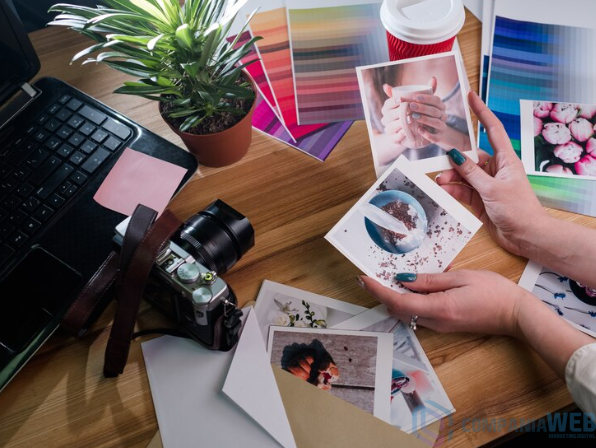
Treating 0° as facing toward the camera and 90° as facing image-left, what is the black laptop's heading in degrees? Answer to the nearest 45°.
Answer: approximately 315°

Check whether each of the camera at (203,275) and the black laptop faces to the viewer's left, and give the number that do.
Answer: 0

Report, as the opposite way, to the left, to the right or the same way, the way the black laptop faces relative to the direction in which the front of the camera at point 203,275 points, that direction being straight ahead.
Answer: to the right

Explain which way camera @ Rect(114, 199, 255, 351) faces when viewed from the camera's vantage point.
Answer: facing away from the viewer and to the right of the viewer
